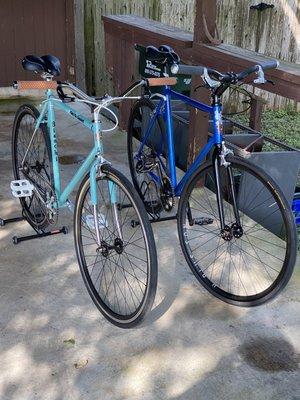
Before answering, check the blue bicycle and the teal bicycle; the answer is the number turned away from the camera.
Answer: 0

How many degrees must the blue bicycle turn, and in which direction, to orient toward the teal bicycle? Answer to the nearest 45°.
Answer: approximately 90° to its right

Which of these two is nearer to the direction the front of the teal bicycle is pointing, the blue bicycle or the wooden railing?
the blue bicycle

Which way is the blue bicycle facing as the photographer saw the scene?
facing the viewer and to the right of the viewer

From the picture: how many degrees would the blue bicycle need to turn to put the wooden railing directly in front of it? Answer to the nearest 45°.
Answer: approximately 135° to its left

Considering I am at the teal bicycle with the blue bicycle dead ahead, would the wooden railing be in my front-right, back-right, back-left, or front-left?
front-left

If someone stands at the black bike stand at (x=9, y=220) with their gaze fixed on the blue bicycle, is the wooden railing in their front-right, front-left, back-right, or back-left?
front-left

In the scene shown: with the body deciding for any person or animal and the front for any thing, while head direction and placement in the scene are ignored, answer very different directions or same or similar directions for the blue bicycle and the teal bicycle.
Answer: same or similar directions
